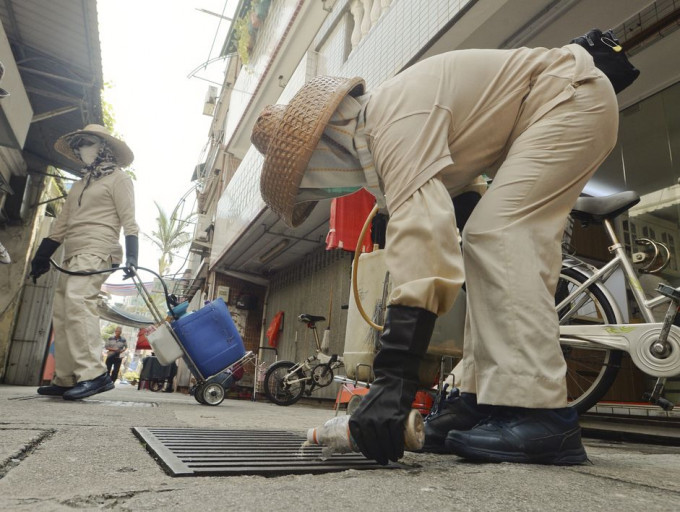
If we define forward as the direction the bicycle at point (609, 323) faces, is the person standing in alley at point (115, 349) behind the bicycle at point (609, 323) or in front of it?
behind

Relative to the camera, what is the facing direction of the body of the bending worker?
to the viewer's left

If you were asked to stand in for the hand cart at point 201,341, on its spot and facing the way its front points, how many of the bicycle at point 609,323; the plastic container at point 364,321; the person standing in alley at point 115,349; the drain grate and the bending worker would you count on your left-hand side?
1

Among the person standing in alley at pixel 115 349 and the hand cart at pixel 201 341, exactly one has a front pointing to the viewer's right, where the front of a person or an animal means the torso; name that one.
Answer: the hand cart

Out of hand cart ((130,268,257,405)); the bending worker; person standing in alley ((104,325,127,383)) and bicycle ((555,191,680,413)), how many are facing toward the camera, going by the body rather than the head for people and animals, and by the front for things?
1

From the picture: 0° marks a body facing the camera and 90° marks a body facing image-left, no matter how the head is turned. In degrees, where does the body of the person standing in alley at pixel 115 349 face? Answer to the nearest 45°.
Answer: approximately 0°

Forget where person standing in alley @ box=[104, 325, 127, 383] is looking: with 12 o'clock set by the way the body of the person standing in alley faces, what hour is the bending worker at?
The bending worker is roughly at 12 o'clock from the person standing in alley.

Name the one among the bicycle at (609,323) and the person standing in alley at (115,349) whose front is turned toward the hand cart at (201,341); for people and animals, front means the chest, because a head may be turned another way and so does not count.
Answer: the person standing in alley

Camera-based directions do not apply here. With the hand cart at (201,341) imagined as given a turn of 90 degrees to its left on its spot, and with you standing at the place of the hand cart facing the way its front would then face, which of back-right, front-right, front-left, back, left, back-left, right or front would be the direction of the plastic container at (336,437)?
back

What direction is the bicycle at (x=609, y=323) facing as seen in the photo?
to the viewer's right

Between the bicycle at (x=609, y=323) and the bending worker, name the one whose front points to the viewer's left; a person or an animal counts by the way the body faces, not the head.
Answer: the bending worker

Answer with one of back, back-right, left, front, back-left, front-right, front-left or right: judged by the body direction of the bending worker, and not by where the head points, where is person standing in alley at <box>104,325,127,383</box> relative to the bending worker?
front-right

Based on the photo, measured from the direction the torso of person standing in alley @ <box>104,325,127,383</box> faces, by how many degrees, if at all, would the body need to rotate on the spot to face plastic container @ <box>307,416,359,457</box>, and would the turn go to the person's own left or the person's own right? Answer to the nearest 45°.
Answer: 0° — they already face it

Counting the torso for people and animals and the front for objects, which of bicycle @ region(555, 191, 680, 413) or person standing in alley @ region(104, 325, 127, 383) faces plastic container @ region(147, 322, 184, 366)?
the person standing in alley
